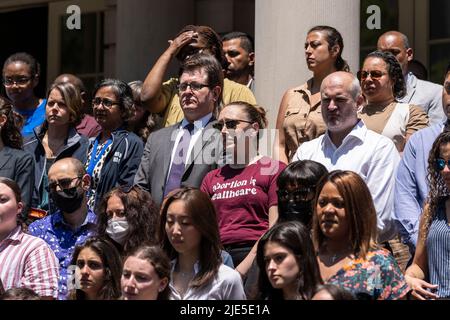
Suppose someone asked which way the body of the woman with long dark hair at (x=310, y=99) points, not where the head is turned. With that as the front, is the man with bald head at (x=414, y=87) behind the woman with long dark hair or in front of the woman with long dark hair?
behind

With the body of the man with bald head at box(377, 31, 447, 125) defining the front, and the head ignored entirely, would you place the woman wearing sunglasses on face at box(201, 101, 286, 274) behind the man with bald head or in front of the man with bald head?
in front

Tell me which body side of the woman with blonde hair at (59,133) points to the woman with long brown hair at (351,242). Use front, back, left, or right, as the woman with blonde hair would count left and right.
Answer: left

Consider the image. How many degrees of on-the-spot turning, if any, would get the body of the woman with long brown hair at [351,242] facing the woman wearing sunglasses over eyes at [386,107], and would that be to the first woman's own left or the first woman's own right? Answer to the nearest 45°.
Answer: approximately 135° to the first woman's own right

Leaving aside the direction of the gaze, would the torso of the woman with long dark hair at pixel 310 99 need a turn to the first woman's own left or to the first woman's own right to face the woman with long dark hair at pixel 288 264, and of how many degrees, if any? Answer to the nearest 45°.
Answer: approximately 45° to the first woman's own left

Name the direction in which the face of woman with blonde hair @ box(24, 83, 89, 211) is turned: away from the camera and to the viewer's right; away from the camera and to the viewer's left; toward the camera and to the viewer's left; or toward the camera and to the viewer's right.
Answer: toward the camera and to the viewer's left

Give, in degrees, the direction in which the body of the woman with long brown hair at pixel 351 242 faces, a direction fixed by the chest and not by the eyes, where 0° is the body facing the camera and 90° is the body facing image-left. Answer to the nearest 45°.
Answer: approximately 45°

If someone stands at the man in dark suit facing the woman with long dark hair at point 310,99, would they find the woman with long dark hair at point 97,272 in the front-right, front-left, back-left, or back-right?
back-right

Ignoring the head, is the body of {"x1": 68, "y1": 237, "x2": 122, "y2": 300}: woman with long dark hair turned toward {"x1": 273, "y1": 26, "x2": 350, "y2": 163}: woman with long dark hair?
no

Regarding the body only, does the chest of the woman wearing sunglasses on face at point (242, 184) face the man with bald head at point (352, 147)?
no

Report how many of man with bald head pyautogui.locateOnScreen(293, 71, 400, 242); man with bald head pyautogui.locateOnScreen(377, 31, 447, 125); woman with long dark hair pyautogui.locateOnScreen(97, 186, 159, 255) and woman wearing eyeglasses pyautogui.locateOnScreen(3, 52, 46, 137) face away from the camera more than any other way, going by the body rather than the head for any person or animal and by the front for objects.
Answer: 0

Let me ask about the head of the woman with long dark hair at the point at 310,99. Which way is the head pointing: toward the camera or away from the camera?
toward the camera

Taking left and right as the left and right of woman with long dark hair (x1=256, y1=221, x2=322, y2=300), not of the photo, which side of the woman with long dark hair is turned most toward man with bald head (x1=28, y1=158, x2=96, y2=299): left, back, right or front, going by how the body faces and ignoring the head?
right

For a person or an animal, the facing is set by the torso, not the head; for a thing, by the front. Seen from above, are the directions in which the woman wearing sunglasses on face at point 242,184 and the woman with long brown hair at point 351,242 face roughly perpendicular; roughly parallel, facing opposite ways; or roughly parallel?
roughly parallel

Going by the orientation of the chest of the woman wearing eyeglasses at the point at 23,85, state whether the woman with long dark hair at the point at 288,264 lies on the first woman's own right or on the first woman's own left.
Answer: on the first woman's own left

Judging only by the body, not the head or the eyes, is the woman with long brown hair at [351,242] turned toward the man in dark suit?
no
